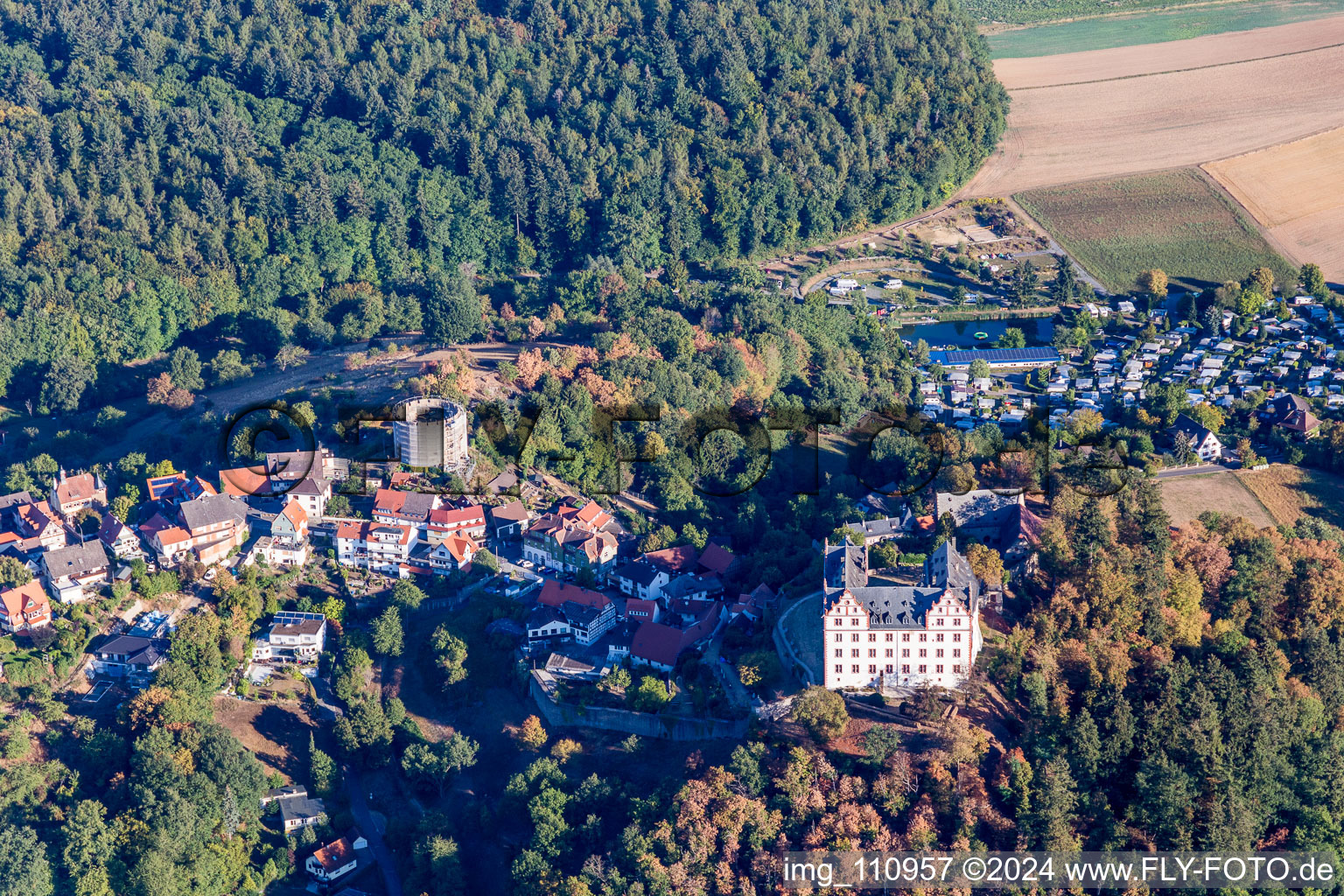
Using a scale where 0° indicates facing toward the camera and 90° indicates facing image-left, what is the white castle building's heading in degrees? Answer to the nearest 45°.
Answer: approximately 0°
